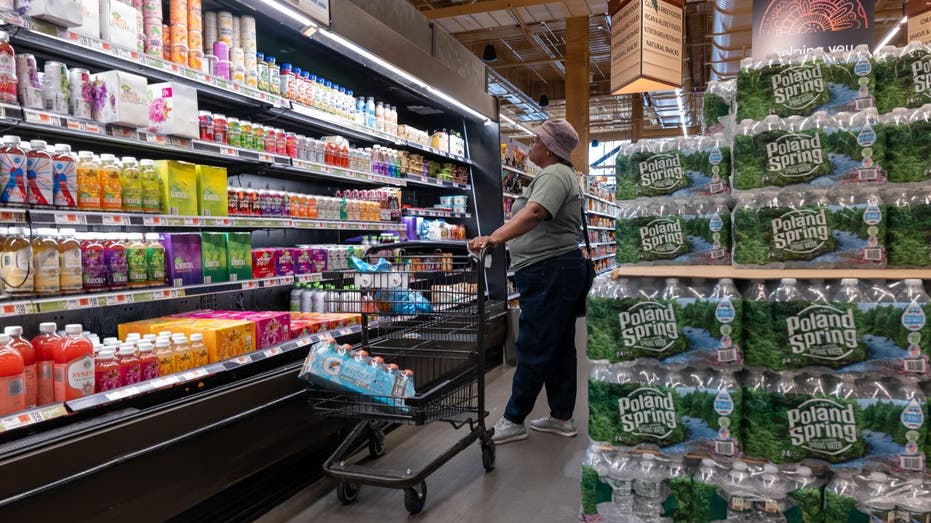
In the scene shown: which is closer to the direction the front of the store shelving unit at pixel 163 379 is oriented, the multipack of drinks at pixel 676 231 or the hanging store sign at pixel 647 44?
the multipack of drinks

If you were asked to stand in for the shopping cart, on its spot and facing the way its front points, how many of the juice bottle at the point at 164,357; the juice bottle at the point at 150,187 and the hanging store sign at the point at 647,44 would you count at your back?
1

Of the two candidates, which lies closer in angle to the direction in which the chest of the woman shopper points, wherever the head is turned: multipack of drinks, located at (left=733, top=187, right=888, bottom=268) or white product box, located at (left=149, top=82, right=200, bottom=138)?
the white product box

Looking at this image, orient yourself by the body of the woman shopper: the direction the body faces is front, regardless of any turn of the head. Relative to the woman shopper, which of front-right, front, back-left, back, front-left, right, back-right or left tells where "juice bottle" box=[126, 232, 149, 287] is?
front-left

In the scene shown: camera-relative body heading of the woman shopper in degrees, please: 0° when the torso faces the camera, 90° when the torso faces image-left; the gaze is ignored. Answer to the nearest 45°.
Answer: approximately 90°

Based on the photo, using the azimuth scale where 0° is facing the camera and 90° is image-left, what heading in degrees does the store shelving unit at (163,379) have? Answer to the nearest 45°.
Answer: approximately 315°

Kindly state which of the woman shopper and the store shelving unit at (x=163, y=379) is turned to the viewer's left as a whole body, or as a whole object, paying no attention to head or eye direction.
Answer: the woman shopper

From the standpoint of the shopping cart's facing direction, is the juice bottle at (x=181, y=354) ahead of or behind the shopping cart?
ahead

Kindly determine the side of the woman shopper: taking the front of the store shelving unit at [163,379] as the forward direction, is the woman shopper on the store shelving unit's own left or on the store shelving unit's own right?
on the store shelving unit's own left

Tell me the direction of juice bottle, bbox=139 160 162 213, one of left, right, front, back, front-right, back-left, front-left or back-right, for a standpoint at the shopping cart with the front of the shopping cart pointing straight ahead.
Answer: front-right

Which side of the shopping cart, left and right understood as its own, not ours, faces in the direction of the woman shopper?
back

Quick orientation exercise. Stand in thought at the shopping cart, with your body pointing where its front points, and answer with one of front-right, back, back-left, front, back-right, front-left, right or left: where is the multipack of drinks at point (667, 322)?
left

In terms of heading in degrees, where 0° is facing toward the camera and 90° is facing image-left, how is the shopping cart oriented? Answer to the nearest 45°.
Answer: approximately 45°
